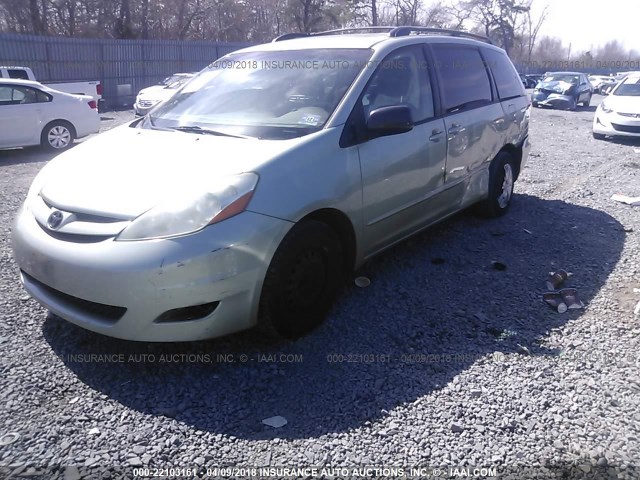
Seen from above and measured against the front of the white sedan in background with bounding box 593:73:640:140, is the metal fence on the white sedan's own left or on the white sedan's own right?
on the white sedan's own right

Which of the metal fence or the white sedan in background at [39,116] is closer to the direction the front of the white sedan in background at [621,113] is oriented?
the white sedan in background

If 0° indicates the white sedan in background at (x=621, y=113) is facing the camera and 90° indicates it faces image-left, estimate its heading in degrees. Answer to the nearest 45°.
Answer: approximately 45°

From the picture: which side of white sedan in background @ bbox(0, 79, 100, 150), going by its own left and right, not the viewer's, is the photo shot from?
left

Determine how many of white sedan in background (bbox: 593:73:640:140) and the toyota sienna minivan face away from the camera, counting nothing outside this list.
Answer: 0

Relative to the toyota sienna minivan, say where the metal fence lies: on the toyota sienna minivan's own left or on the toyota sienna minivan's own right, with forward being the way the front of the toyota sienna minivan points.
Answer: on the toyota sienna minivan's own right

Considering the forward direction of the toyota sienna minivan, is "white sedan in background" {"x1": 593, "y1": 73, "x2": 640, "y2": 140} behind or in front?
behind
